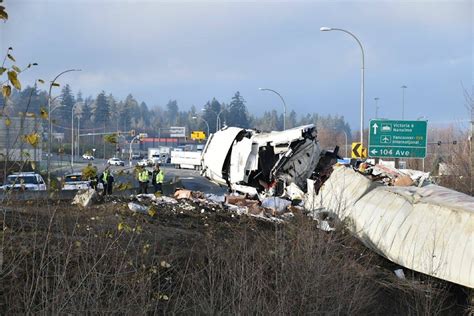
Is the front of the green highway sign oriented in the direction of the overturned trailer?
yes

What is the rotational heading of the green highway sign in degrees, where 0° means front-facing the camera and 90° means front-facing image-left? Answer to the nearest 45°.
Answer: approximately 0°

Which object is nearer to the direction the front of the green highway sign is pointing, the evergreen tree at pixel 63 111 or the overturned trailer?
the overturned trailer
